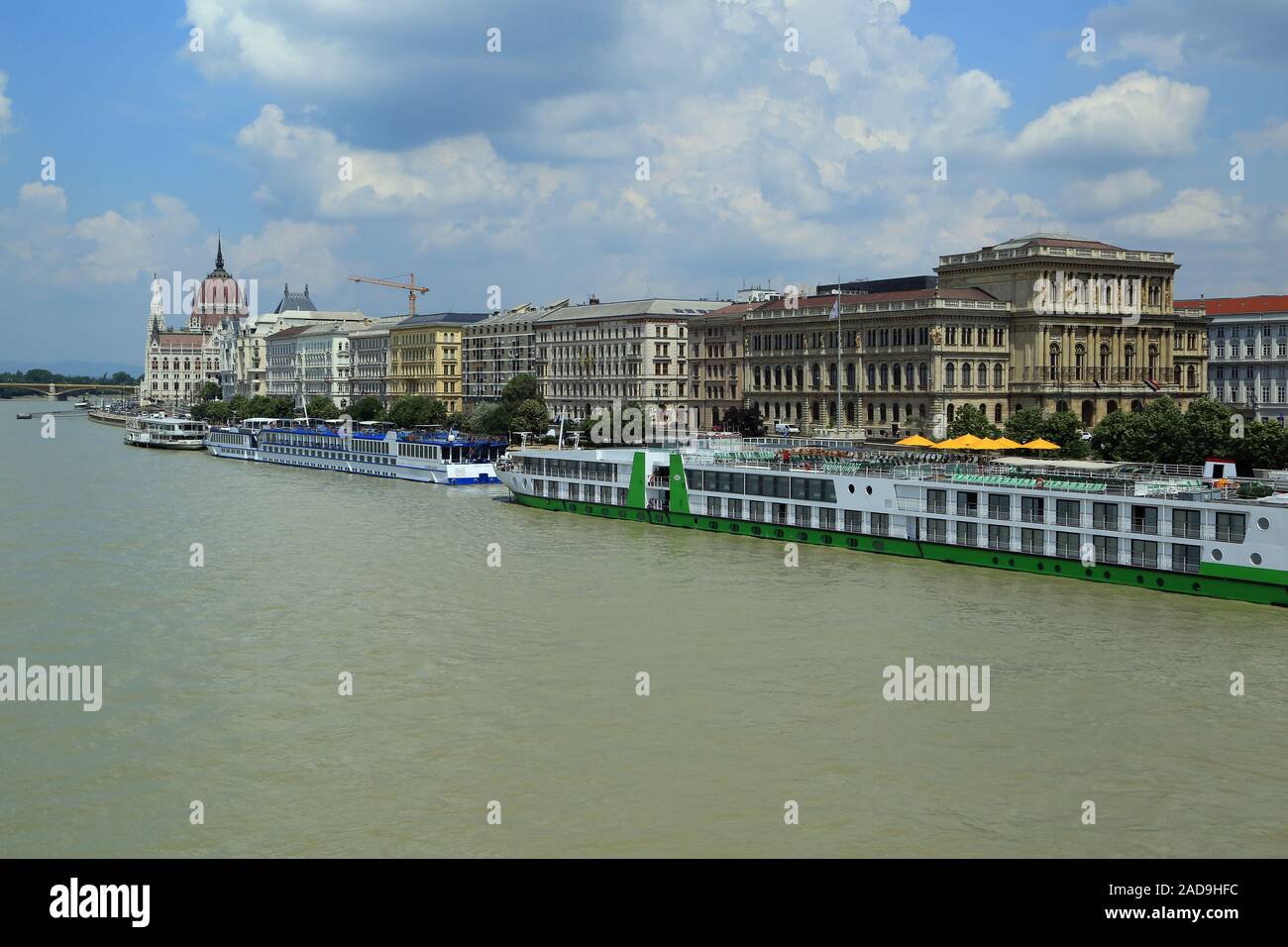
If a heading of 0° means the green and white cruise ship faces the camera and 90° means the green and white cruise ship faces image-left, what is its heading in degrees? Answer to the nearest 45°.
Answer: approximately 135°
